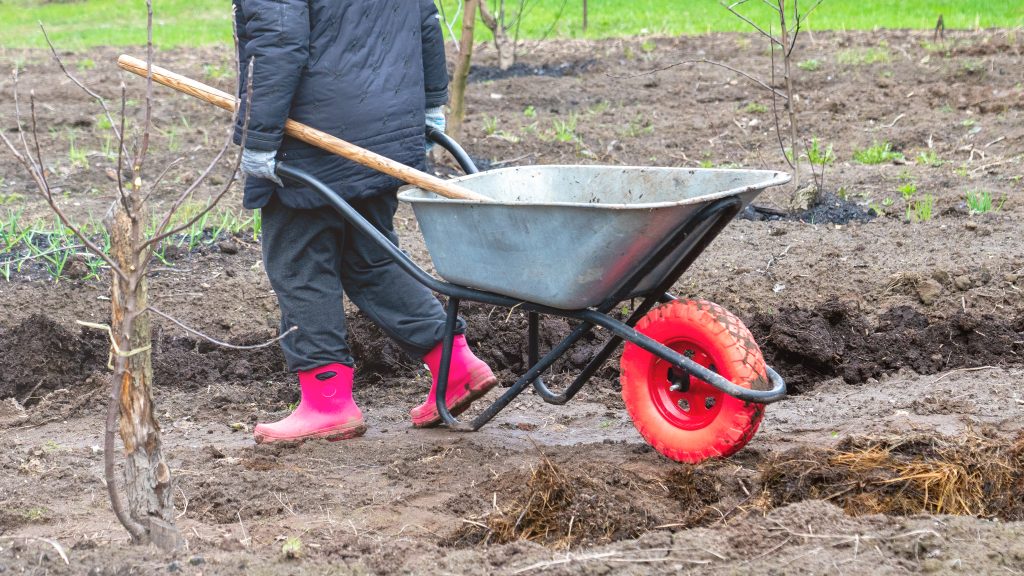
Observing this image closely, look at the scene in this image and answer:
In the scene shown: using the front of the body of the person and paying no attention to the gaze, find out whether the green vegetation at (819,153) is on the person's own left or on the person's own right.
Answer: on the person's own right

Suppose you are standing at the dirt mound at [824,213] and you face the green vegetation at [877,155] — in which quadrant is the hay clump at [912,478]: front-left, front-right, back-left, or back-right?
back-right

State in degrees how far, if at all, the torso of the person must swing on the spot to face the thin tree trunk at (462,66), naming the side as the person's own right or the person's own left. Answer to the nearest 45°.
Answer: approximately 45° to the person's own right

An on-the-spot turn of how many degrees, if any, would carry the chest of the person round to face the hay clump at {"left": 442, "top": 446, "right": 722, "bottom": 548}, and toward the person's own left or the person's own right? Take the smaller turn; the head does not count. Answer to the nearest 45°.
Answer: approximately 180°

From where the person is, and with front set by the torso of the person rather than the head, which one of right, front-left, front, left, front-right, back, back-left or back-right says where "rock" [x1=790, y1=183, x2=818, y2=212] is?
right

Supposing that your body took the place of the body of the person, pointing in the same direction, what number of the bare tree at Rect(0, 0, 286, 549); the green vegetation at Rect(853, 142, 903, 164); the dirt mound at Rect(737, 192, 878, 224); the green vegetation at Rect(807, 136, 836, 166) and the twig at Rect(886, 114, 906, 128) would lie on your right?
4

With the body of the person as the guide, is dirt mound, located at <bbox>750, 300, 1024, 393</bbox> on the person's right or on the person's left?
on the person's right

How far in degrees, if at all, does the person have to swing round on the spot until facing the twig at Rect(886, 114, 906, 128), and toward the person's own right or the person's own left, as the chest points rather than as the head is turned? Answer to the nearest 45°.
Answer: approximately 90° to the person's own right

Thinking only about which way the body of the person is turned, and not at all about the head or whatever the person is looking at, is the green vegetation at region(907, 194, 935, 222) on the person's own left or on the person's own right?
on the person's own right
